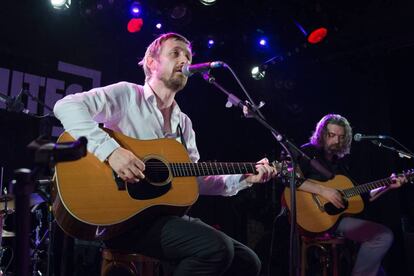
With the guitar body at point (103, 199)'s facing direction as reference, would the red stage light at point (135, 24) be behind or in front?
behind

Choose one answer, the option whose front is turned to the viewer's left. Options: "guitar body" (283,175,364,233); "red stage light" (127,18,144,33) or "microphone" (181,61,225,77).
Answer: the microphone

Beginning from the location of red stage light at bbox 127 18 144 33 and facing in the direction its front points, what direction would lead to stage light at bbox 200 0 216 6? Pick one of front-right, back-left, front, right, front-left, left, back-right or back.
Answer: left

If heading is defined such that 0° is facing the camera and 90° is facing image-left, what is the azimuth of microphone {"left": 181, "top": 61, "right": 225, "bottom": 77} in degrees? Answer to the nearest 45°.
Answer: approximately 90°

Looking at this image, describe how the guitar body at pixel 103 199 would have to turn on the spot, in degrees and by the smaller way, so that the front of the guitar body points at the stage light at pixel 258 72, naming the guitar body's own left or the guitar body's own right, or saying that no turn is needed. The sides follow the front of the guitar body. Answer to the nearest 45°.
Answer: approximately 135° to the guitar body's own left

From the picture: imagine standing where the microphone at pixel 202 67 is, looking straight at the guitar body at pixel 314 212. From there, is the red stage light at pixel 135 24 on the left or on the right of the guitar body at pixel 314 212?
left
